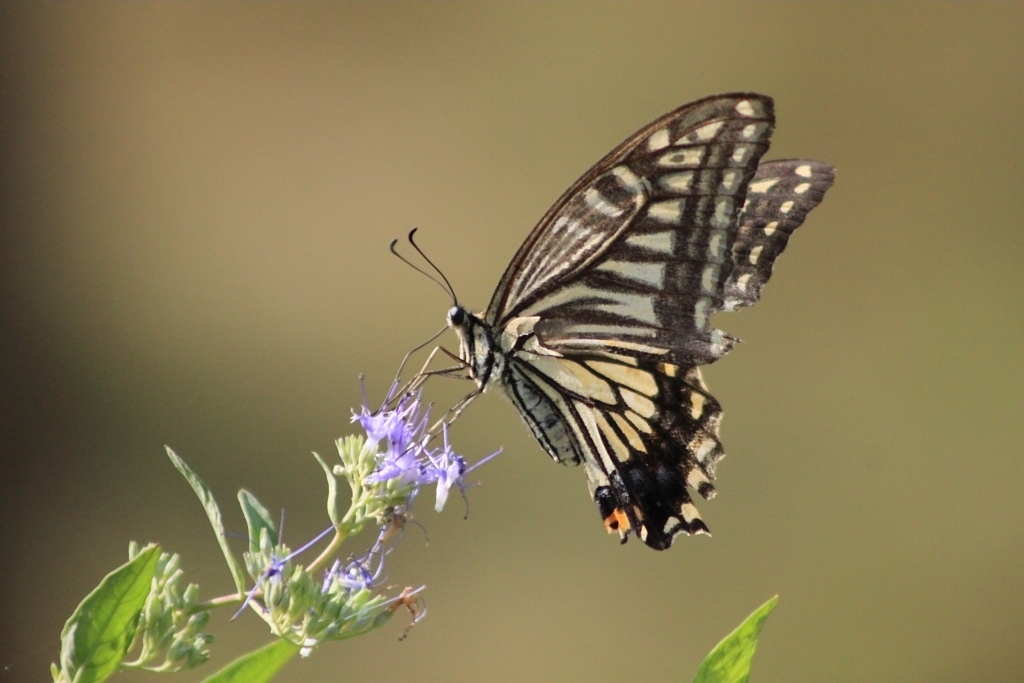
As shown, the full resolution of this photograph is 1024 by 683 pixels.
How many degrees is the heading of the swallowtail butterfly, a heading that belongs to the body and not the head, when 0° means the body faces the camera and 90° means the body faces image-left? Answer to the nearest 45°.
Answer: approximately 90°
